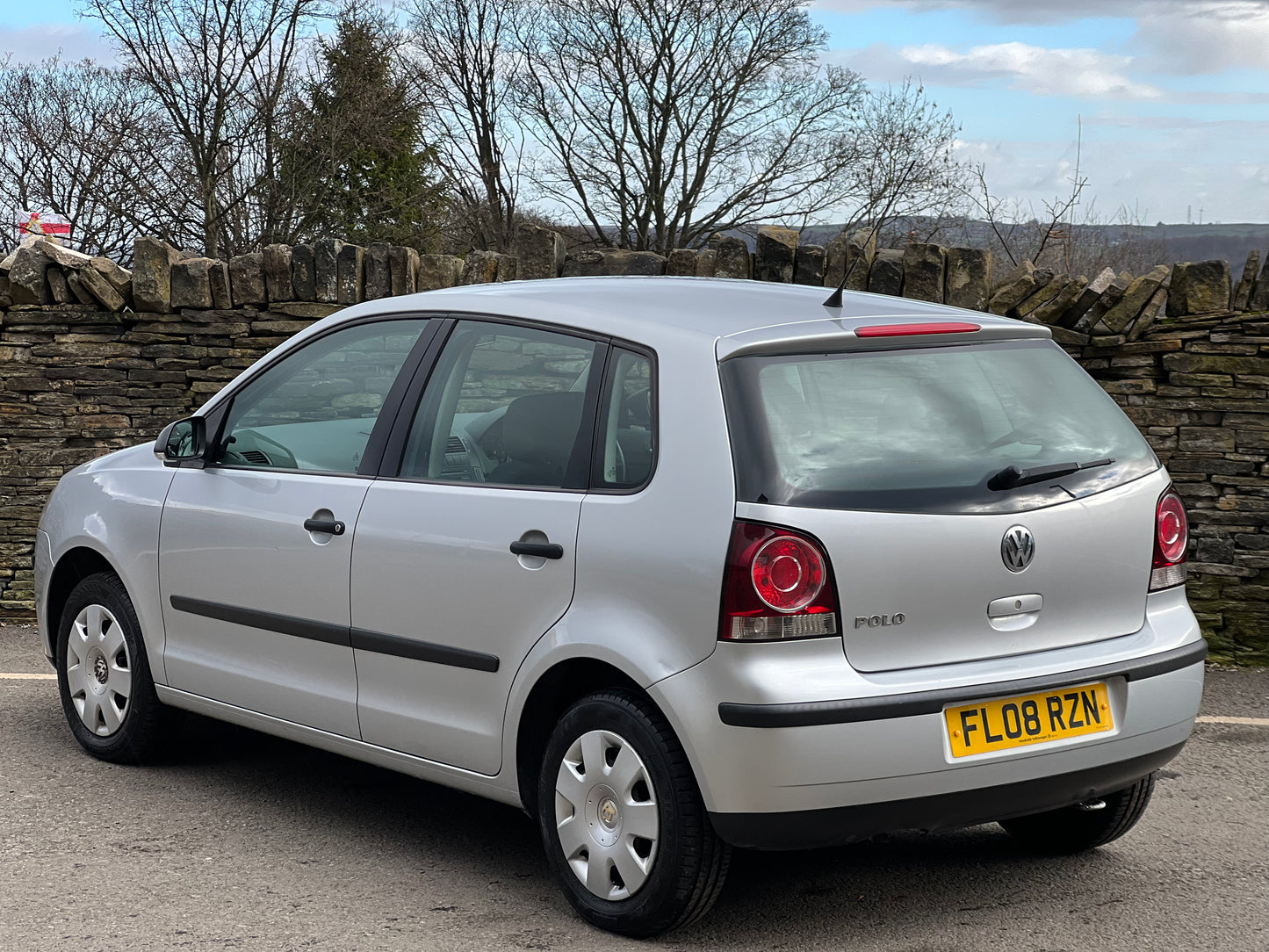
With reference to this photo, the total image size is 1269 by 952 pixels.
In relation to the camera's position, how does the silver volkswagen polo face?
facing away from the viewer and to the left of the viewer

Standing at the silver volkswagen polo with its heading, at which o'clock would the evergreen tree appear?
The evergreen tree is roughly at 1 o'clock from the silver volkswagen polo.
